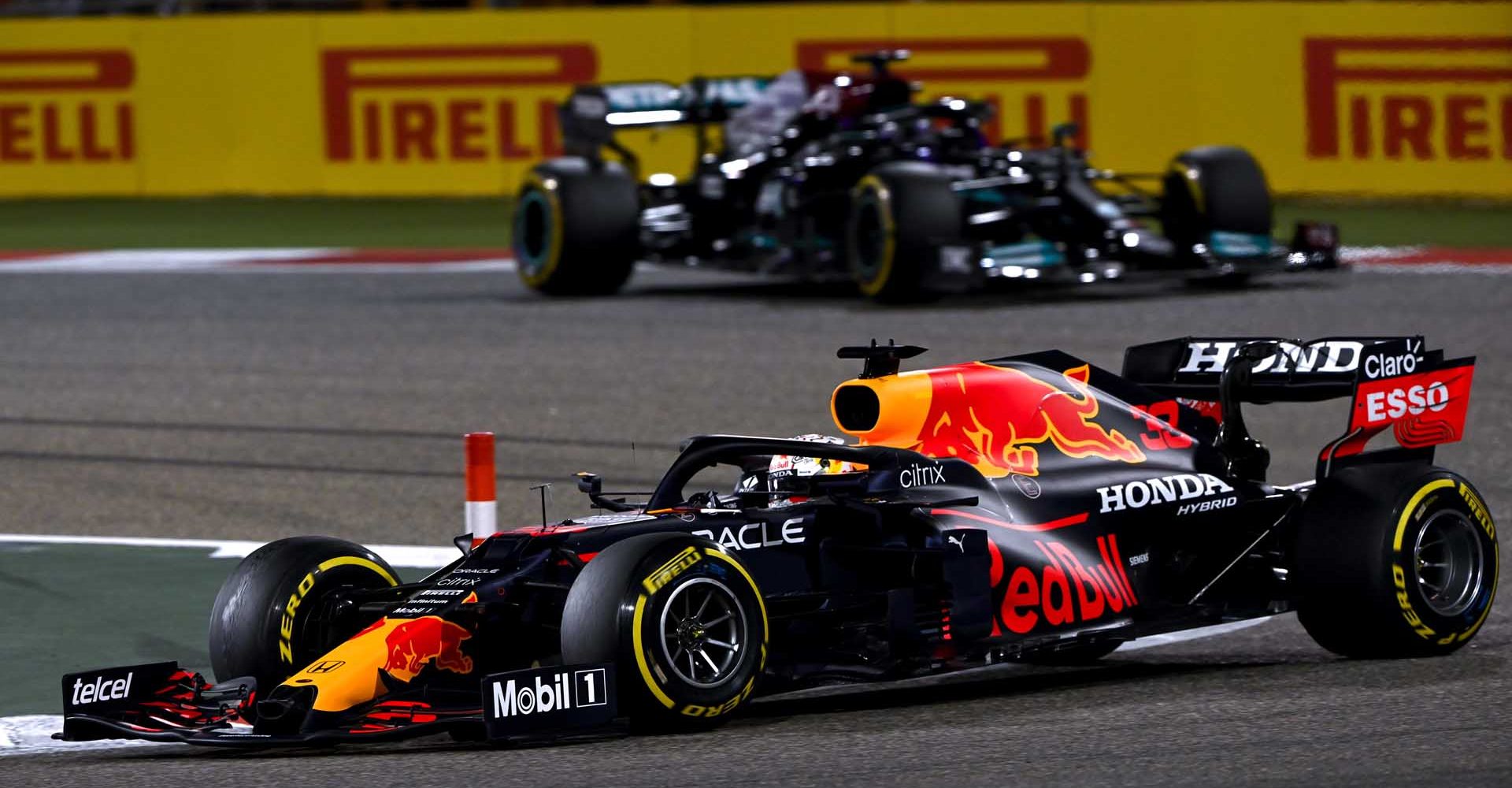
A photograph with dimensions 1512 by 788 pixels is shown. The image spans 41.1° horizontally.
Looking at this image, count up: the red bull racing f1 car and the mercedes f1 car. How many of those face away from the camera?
0

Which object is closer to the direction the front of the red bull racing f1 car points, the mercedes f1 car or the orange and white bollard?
the orange and white bollard

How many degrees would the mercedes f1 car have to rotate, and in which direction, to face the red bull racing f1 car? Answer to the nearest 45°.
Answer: approximately 45° to its right

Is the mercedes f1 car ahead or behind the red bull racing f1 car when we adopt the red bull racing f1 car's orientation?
behind

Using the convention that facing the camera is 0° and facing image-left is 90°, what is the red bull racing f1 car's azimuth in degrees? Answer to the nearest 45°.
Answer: approximately 45°

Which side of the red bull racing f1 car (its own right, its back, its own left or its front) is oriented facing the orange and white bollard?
right

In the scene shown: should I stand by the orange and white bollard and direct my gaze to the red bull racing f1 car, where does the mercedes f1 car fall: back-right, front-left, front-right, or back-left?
back-left
